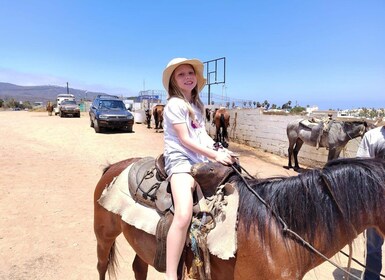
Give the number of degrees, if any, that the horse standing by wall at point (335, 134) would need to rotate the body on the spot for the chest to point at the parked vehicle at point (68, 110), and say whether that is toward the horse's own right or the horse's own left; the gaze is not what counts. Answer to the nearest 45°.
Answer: approximately 180°

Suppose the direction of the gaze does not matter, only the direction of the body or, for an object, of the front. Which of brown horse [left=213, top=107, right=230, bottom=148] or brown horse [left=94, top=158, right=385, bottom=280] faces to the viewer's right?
brown horse [left=94, top=158, right=385, bottom=280]

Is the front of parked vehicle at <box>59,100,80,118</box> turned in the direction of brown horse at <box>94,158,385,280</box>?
yes

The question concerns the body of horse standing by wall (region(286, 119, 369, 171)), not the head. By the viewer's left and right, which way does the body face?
facing to the right of the viewer

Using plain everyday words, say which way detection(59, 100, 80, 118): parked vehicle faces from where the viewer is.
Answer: facing the viewer

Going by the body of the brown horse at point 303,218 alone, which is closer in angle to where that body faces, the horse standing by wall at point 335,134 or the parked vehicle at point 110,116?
the horse standing by wall

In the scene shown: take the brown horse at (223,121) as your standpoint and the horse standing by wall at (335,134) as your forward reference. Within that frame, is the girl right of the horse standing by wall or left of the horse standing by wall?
right

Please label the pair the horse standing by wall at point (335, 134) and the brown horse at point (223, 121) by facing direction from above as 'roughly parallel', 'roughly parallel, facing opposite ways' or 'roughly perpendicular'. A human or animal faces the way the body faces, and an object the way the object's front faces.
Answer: roughly perpendicular

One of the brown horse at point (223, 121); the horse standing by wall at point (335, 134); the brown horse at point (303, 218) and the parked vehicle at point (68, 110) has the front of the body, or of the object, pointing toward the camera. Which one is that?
the parked vehicle

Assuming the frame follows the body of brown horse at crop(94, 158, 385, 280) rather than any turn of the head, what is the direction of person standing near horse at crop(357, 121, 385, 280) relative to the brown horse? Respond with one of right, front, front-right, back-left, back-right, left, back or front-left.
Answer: front-left

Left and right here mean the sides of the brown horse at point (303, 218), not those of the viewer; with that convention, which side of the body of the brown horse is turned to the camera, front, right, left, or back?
right

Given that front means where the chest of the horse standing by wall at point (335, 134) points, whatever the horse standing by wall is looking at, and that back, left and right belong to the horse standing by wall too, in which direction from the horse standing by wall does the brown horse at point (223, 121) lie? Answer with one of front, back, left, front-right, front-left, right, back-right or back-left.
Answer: back-left

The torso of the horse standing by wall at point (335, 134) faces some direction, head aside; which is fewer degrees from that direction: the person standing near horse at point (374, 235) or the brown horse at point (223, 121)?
the person standing near horse
